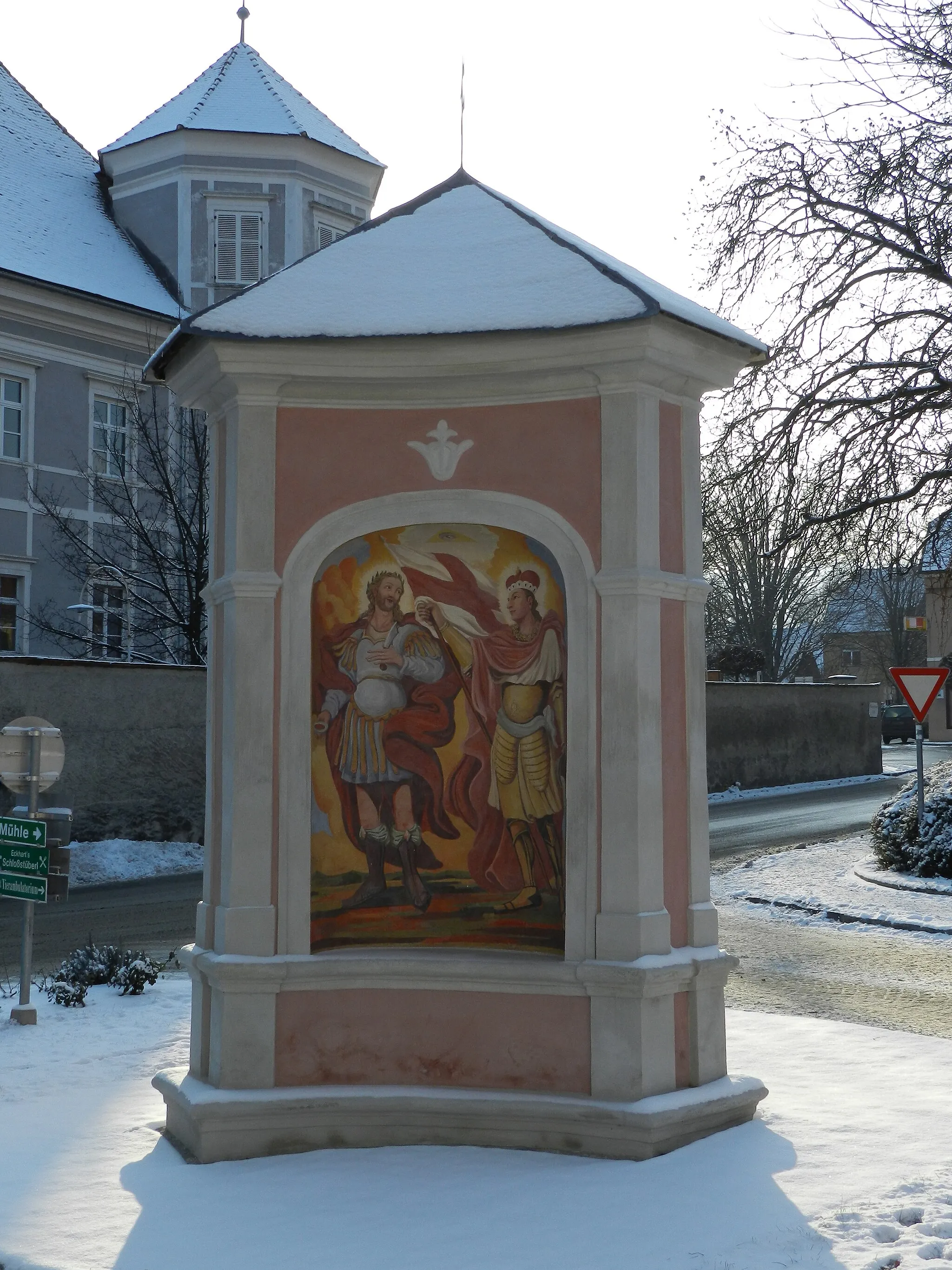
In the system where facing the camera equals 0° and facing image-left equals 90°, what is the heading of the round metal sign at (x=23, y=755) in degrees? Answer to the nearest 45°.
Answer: approximately 180°

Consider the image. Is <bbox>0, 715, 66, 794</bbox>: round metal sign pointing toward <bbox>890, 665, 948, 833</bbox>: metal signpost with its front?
no

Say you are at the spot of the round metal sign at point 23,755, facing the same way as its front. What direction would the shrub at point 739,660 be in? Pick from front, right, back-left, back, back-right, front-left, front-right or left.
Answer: front-right

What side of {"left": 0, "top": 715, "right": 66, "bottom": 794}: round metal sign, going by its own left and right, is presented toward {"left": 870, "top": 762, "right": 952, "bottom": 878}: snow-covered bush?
right

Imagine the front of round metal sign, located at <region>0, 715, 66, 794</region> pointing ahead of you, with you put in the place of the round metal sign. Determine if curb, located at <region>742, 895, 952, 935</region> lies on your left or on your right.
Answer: on your right

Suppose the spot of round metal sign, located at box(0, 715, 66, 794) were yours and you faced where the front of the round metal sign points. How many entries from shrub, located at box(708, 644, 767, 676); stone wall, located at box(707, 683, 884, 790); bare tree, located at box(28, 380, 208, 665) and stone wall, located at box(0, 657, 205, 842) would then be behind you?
0

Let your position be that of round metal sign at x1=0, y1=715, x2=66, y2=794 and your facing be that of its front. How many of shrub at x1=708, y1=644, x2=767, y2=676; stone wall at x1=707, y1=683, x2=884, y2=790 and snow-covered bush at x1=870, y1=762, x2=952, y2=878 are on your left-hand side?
0

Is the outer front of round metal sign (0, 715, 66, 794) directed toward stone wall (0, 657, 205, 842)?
yes

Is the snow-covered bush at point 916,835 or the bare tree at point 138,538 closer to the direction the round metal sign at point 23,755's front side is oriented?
the bare tree

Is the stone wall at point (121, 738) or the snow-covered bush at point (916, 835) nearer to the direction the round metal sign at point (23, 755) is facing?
the stone wall

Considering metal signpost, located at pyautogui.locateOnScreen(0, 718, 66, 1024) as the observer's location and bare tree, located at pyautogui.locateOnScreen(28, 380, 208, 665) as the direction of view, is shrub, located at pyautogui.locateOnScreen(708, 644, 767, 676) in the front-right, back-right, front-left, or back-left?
front-right

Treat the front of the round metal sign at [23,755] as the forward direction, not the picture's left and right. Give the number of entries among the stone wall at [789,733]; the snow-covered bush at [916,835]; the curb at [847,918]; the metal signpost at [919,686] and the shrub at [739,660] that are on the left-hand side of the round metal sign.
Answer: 0

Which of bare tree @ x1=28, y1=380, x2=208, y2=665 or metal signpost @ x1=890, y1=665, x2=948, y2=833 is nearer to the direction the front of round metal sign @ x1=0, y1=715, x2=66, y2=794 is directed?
the bare tree

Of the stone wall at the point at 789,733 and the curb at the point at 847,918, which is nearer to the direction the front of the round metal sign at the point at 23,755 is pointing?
the stone wall
